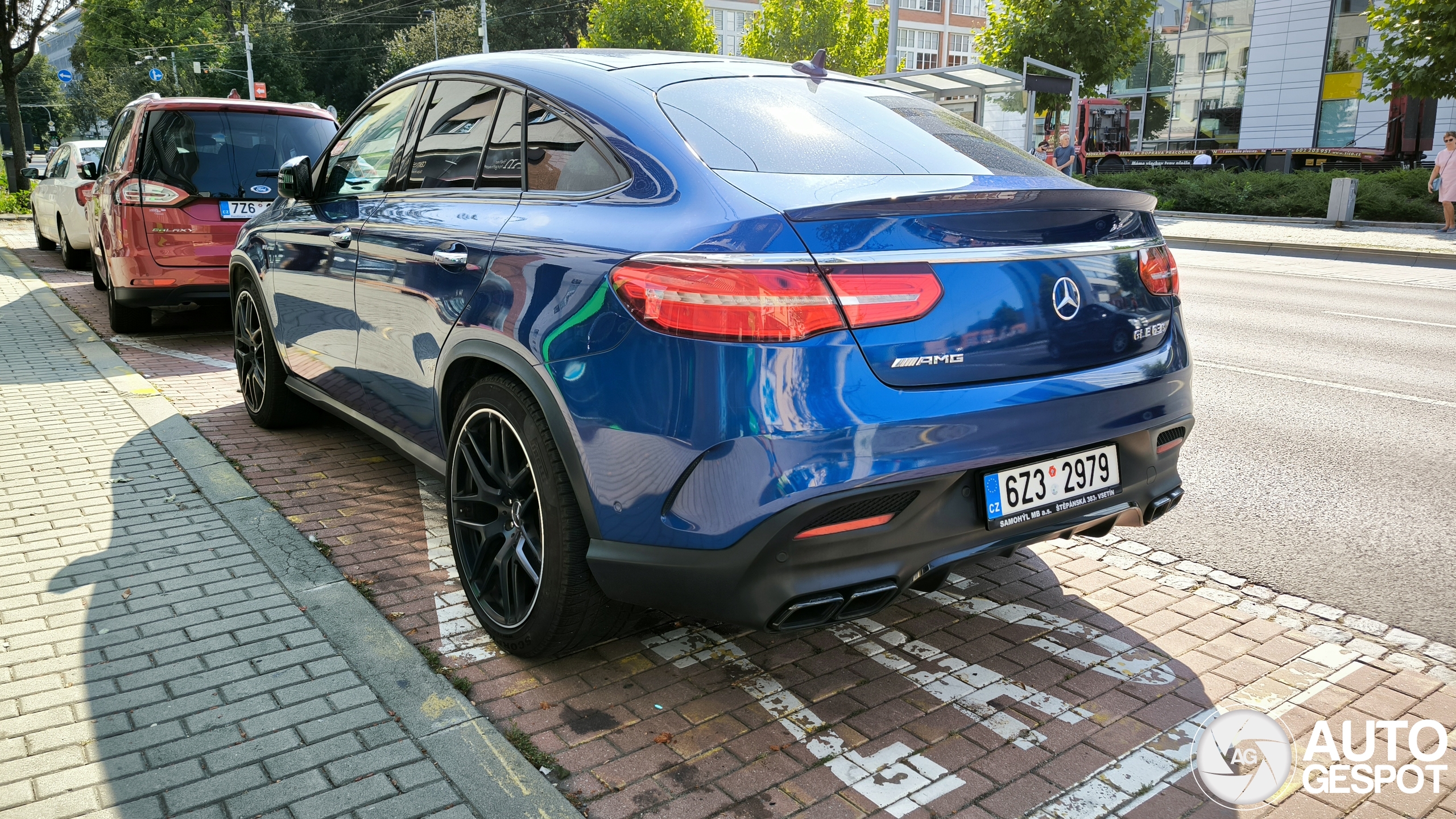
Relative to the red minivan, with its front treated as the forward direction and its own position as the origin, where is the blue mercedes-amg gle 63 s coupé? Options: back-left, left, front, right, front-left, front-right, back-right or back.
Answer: back

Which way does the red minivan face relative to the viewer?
away from the camera

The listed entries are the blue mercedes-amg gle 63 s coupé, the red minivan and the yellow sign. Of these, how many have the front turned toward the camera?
1

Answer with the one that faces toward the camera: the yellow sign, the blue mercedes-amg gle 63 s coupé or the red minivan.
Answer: the yellow sign

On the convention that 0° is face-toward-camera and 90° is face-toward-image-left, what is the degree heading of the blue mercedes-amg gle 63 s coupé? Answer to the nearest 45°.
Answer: approximately 135°

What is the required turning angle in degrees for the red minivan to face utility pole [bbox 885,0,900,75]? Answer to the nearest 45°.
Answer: approximately 45° to its right

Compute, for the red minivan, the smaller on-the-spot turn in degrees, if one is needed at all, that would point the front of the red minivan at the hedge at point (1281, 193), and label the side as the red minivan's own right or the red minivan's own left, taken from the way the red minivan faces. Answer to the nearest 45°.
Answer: approximately 90° to the red minivan's own right

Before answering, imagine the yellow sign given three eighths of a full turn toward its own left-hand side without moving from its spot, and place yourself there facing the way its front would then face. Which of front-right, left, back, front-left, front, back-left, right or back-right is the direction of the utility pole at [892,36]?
back

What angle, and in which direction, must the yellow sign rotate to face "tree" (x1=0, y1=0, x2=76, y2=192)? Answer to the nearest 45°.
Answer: approximately 45° to its right

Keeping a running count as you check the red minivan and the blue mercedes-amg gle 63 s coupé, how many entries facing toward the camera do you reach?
0

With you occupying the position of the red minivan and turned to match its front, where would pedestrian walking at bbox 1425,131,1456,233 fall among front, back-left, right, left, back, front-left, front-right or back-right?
right

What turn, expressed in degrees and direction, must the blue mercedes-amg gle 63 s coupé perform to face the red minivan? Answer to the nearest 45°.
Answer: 0° — it already faces it

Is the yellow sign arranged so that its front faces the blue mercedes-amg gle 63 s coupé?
yes

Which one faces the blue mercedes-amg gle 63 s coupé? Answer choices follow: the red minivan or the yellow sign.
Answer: the yellow sign

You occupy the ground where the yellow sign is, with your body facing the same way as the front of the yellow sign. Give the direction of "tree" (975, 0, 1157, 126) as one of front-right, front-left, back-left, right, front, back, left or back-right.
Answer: front-right
